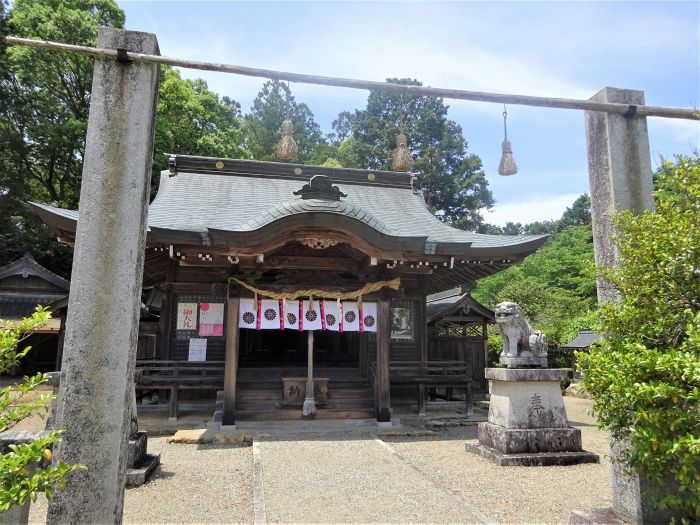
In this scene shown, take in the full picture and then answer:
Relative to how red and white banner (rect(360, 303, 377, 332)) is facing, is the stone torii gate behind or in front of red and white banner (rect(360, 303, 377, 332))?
in front

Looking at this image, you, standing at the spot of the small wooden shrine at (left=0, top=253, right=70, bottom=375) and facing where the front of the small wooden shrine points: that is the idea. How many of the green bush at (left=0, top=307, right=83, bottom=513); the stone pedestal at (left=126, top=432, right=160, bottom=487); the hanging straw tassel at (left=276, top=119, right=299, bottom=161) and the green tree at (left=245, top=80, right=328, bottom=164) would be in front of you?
3

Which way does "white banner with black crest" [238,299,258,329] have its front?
toward the camera

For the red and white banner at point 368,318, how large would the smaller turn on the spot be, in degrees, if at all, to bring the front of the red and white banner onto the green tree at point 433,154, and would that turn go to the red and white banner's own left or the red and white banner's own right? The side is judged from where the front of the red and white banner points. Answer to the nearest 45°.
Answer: approximately 180°

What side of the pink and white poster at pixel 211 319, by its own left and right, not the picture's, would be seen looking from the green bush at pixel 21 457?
front

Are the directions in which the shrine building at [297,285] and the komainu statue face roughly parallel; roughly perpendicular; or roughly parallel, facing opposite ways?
roughly perpendicular

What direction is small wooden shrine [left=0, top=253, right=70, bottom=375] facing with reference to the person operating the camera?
facing the viewer

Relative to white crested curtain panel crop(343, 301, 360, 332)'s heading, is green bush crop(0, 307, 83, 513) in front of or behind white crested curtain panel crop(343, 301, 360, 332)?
in front

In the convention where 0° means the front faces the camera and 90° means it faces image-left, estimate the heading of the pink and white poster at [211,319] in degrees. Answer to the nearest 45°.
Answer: approximately 0°

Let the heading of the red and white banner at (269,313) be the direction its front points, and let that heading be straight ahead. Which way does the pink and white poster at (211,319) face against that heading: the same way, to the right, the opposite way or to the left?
the same way

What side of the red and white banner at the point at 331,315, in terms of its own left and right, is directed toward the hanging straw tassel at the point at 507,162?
front

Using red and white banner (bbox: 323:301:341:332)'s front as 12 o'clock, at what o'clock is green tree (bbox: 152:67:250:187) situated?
The green tree is roughly at 5 o'clock from the red and white banner.

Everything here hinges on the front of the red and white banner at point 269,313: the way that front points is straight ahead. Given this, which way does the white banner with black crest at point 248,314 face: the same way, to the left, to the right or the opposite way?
the same way

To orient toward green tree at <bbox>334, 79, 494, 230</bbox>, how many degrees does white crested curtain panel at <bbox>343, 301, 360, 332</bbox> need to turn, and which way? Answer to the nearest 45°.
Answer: approximately 180°

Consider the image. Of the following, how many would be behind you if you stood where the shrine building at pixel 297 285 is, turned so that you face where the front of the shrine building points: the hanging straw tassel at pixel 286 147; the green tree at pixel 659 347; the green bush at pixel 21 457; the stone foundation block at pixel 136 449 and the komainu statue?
0

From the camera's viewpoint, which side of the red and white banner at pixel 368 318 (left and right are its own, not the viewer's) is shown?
front

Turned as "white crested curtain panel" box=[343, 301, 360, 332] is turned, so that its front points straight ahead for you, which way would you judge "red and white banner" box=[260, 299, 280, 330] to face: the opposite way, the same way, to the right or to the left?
the same way
